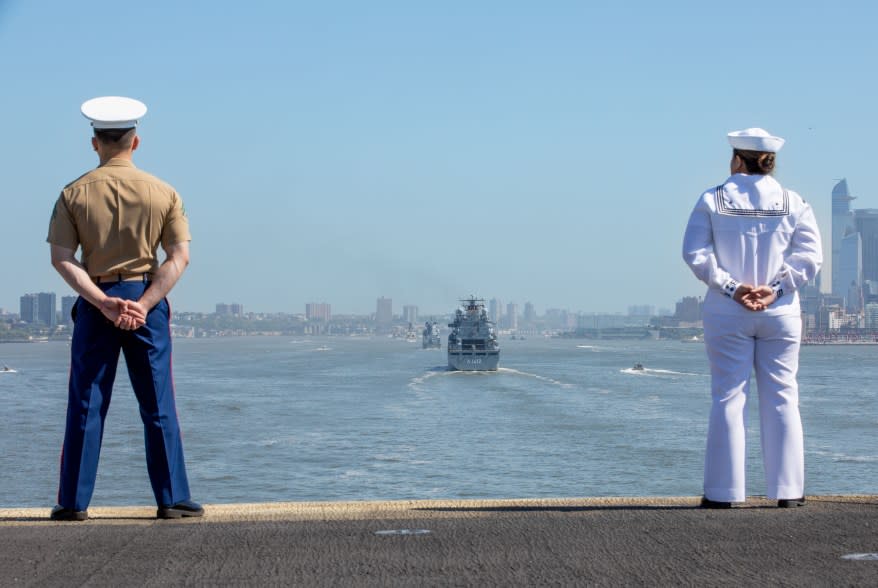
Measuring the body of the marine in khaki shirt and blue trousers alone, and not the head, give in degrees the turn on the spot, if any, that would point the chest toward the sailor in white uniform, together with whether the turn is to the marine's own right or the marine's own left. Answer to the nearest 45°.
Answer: approximately 90° to the marine's own right

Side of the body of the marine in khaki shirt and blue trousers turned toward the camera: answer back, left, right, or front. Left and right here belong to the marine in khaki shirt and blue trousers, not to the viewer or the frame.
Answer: back

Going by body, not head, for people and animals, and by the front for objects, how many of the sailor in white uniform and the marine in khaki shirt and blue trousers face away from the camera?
2

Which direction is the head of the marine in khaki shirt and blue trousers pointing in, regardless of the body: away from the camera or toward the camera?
away from the camera

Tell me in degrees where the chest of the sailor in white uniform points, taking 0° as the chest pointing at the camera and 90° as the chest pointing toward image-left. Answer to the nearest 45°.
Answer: approximately 180°

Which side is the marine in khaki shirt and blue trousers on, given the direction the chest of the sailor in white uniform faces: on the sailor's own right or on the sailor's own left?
on the sailor's own left
